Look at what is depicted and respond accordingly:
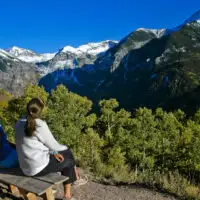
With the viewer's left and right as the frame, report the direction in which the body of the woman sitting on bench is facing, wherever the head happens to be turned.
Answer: facing away from the viewer and to the right of the viewer
